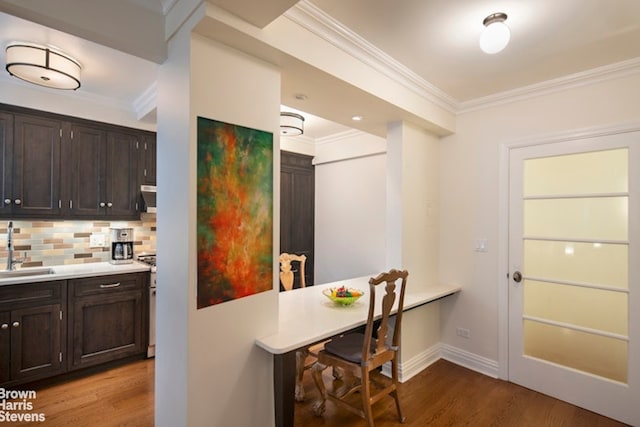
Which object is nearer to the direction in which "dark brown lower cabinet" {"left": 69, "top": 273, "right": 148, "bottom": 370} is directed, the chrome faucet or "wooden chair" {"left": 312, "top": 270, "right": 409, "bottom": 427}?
the wooden chair

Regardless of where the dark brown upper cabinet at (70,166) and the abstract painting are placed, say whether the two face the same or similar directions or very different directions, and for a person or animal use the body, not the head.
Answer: same or similar directions

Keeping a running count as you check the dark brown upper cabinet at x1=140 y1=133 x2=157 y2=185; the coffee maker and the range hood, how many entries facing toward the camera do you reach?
3

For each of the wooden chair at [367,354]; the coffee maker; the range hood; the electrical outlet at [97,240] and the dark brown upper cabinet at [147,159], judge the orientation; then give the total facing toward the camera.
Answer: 4

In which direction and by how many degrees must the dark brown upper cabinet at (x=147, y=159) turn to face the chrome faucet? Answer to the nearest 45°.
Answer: approximately 90° to its right

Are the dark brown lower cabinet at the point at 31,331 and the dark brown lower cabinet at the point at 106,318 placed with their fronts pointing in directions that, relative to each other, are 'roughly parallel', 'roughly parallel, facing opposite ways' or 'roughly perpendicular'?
roughly parallel

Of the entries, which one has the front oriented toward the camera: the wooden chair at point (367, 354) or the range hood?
the range hood

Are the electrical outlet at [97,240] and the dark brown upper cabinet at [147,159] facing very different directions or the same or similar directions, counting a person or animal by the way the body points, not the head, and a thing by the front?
same or similar directions

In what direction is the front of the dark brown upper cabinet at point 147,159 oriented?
toward the camera

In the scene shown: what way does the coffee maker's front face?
toward the camera

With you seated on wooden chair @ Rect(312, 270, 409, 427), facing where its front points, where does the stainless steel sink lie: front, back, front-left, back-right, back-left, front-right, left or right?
front-left

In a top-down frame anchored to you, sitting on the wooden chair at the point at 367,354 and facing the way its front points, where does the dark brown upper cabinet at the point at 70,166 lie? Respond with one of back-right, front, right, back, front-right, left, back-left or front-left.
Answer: front-left

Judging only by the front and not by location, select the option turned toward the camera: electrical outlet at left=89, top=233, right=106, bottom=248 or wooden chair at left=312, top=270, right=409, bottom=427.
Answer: the electrical outlet
